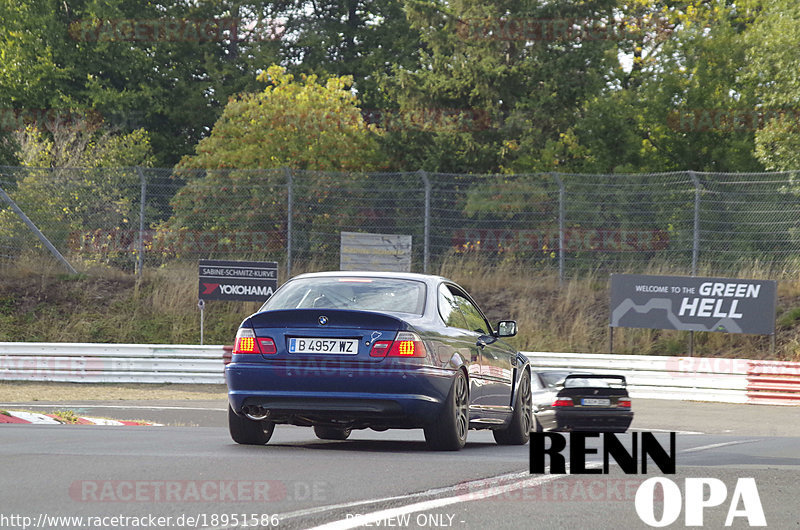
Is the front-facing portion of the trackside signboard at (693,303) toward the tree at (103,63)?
no

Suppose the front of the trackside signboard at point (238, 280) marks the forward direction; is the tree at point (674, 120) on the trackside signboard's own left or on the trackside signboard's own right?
on the trackside signboard's own left

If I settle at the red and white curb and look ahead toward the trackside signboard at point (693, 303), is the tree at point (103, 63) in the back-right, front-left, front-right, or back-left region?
front-left

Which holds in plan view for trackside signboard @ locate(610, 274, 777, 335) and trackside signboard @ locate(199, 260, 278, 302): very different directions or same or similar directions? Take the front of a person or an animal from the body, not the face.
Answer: same or similar directions

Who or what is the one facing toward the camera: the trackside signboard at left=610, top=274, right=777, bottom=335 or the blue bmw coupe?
the trackside signboard

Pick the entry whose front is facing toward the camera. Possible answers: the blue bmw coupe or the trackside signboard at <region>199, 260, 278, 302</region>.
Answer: the trackside signboard

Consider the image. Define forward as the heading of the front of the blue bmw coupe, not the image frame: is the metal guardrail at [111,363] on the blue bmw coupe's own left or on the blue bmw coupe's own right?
on the blue bmw coupe's own left

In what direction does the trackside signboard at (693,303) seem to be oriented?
toward the camera

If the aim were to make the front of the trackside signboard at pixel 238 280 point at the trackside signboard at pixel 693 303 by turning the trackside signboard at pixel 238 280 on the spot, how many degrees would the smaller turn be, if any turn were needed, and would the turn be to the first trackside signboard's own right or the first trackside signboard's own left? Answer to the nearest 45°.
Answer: approximately 90° to the first trackside signboard's own left

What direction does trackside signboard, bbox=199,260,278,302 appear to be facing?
toward the camera

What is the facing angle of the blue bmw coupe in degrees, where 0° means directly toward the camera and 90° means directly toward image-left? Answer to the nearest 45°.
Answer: approximately 225°

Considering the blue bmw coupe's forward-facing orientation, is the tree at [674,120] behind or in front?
in front

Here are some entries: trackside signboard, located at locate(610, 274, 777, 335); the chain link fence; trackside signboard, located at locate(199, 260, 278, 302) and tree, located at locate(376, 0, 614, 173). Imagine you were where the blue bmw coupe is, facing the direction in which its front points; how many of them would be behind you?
0

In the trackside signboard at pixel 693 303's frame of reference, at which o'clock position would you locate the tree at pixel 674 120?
The tree is roughly at 6 o'clock from the trackside signboard.

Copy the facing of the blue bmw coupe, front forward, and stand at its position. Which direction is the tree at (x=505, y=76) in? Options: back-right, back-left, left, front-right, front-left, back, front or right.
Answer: front-left

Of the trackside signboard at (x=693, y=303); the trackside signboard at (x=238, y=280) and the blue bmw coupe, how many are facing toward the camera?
2

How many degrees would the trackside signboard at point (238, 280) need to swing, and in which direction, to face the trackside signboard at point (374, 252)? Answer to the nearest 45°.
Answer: approximately 90° to its left

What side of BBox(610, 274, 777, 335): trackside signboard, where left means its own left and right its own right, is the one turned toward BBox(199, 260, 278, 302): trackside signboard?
right

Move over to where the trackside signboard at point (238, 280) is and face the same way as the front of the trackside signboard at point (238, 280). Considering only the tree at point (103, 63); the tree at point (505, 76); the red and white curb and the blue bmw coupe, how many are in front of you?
2

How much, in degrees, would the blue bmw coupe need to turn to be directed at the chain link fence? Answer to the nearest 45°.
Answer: approximately 45° to its left
